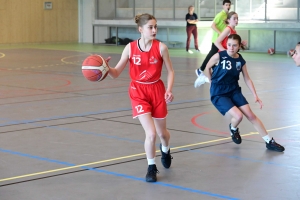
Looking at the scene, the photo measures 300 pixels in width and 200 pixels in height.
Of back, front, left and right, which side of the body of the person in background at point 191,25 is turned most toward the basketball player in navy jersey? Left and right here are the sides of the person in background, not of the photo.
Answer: front

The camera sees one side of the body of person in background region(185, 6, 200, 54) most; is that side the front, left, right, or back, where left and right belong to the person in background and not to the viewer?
front

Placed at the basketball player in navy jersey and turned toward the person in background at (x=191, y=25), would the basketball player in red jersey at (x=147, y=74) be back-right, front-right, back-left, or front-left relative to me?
back-left

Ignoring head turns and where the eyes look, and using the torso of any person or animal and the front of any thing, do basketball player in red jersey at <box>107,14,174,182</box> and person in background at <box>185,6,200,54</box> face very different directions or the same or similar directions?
same or similar directions

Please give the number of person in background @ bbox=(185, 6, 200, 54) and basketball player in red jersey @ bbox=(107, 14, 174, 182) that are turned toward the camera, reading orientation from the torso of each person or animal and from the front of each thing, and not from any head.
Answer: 2

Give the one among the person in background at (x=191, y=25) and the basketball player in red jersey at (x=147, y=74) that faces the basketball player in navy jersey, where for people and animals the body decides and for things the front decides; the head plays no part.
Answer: the person in background

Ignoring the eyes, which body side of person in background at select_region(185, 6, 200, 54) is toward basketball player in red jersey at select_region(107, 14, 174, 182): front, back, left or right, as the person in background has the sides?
front

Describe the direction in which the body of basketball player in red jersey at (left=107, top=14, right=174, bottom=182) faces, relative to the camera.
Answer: toward the camera

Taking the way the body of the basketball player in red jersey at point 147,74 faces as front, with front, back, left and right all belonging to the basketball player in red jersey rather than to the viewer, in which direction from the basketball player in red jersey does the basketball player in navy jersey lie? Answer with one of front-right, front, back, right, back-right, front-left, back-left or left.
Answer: back-left

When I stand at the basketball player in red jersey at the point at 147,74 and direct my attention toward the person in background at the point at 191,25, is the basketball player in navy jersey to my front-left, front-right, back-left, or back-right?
front-right

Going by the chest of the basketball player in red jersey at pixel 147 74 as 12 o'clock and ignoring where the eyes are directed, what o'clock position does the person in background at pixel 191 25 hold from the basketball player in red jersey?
The person in background is roughly at 6 o'clock from the basketball player in red jersey.
